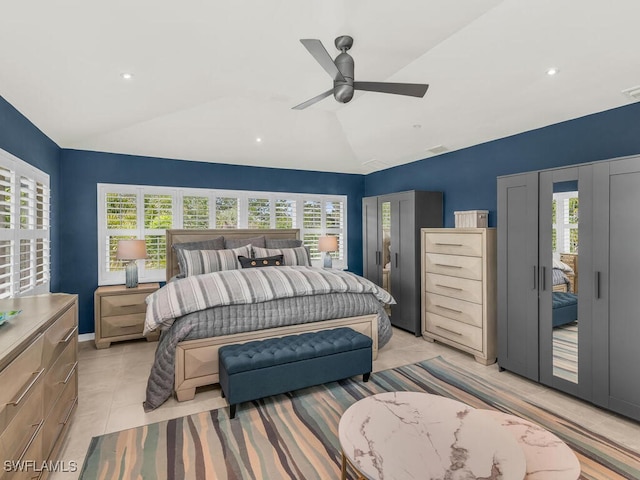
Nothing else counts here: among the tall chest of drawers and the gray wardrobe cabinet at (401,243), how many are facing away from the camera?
0

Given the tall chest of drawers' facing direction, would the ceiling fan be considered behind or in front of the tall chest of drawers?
in front

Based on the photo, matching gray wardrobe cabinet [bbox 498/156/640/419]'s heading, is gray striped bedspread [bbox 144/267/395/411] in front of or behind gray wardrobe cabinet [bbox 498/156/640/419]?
in front

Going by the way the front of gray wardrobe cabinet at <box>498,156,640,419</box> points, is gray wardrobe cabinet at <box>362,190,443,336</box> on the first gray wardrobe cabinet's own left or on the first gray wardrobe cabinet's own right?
on the first gray wardrobe cabinet's own right

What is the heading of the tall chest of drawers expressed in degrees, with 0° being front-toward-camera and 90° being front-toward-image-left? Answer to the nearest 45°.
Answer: approximately 45°

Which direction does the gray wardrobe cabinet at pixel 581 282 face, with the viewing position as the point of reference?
facing the viewer and to the left of the viewer

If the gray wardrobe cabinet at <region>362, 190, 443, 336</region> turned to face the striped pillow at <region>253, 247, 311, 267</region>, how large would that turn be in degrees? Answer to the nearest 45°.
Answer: approximately 45° to its right

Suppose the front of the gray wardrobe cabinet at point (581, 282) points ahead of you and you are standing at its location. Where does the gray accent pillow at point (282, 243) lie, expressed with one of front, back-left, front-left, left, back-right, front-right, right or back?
front-right

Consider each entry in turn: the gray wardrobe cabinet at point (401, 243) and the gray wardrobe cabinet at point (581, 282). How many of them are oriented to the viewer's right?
0

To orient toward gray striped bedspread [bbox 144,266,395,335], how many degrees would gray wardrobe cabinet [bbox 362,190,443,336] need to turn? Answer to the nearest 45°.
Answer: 0° — it already faces it

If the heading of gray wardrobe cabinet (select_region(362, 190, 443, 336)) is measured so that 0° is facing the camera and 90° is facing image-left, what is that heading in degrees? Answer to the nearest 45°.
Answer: approximately 45°

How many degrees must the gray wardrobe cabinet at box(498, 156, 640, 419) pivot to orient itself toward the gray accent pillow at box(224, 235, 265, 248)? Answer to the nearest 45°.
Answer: approximately 45° to its right

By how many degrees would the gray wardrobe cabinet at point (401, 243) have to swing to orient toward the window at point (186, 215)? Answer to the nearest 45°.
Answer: approximately 45° to its right
